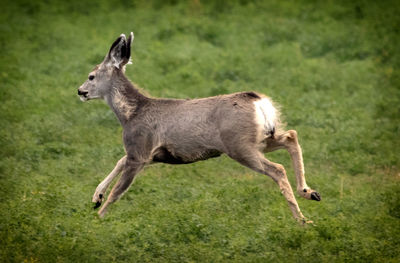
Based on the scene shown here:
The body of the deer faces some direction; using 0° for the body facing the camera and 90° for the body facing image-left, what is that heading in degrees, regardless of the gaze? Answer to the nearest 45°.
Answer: approximately 90°
